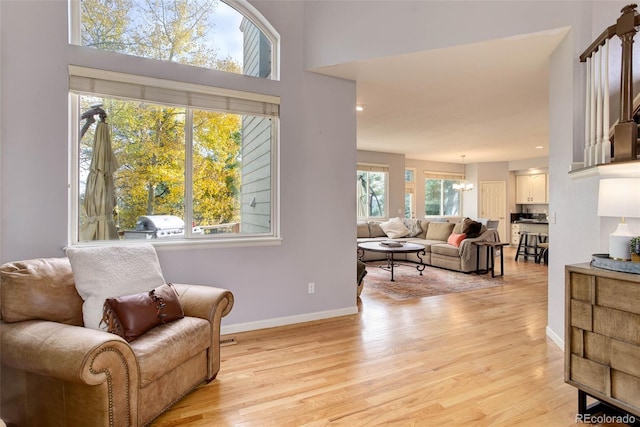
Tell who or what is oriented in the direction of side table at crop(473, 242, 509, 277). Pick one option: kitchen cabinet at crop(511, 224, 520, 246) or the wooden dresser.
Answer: the kitchen cabinet

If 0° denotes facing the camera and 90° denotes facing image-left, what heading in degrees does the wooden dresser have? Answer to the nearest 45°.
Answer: approximately 45°

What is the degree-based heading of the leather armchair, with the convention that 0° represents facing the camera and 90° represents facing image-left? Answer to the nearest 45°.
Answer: approximately 315°

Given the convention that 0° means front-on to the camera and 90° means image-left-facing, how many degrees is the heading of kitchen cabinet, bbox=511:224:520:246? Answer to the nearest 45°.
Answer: approximately 0°

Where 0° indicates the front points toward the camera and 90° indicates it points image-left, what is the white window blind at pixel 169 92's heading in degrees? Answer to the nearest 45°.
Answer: approximately 315°

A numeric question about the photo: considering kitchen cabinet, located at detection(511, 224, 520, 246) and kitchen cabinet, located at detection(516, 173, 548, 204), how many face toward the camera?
2

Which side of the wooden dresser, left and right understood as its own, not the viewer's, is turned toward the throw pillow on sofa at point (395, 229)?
right

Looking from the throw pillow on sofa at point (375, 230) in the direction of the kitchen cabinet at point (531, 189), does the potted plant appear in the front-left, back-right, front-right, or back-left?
back-right

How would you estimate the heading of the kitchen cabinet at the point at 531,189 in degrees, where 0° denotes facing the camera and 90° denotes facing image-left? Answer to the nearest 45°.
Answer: approximately 0°
